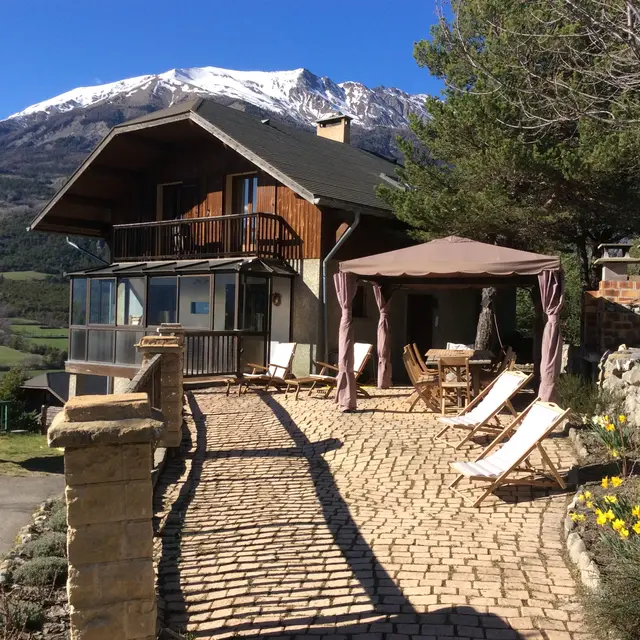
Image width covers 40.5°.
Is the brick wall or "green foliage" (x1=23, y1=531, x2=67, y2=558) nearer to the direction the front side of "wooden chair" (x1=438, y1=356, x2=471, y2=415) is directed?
the brick wall

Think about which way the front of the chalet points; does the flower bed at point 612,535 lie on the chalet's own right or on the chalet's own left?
on the chalet's own left

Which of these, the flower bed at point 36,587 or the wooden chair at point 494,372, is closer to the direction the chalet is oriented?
the flower bed

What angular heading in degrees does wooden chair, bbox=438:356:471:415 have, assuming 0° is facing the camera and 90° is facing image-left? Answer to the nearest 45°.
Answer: approximately 180°

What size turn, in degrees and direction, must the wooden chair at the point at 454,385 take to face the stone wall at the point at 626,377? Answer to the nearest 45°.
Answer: approximately 135° to its right

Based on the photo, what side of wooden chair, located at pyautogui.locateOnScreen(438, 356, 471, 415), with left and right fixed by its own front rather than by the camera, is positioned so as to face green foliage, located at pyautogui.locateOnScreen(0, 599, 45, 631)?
back

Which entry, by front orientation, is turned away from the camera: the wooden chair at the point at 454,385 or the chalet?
the wooden chair

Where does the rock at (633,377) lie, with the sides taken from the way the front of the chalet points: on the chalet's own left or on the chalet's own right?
on the chalet's own left

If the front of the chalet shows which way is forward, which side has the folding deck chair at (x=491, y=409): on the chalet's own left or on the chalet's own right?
on the chalet's own left

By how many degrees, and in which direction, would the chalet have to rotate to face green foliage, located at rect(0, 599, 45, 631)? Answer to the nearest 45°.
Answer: approximately 45° to its left

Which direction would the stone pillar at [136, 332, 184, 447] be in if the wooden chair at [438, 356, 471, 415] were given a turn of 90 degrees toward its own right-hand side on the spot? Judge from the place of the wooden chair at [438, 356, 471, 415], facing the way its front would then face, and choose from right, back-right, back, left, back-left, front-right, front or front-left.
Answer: back-right

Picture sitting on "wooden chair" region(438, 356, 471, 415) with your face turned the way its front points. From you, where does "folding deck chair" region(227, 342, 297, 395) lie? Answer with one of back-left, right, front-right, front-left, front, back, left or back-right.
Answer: front-left

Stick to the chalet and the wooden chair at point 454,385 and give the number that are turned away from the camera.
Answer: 1

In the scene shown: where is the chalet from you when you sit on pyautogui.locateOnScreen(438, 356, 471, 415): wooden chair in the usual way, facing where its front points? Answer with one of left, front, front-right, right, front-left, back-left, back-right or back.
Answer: front-left

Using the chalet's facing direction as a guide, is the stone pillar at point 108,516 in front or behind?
in front

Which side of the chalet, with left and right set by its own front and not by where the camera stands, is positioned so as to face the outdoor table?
left
